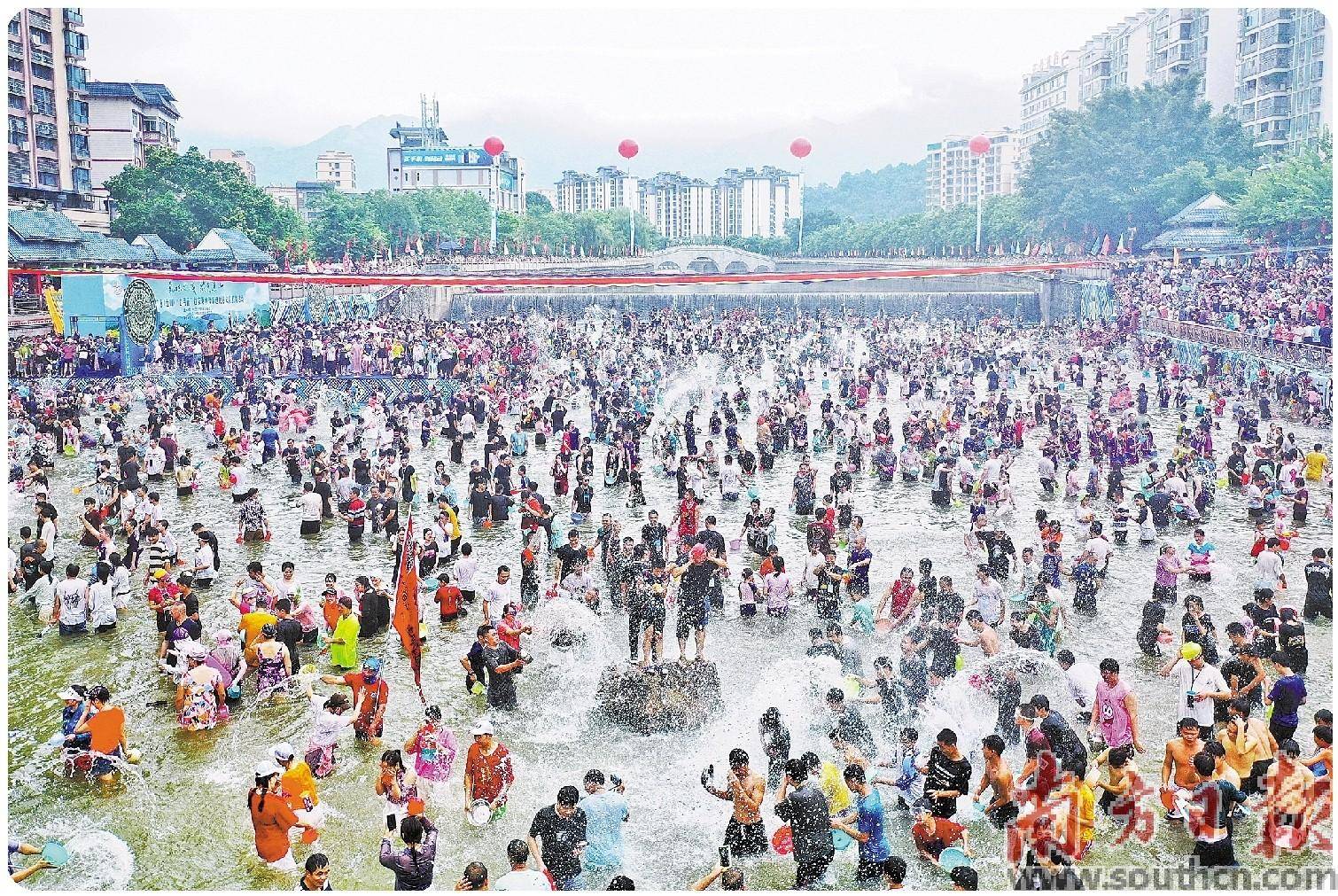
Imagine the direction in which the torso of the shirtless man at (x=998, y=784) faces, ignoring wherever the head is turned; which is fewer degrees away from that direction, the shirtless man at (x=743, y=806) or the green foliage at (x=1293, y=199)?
the shirtless man

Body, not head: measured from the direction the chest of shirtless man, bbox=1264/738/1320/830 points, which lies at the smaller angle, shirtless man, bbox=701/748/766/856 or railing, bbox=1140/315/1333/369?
the shirtless man

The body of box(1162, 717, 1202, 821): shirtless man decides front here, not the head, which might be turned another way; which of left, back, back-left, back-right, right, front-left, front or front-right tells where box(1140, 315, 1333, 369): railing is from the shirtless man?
back

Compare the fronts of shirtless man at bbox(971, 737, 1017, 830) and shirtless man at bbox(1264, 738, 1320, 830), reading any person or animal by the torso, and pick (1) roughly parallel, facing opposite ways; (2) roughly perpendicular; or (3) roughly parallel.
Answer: roughly perpendicular

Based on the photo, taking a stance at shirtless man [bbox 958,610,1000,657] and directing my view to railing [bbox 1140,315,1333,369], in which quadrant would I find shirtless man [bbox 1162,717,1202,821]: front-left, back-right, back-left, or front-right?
back-right
